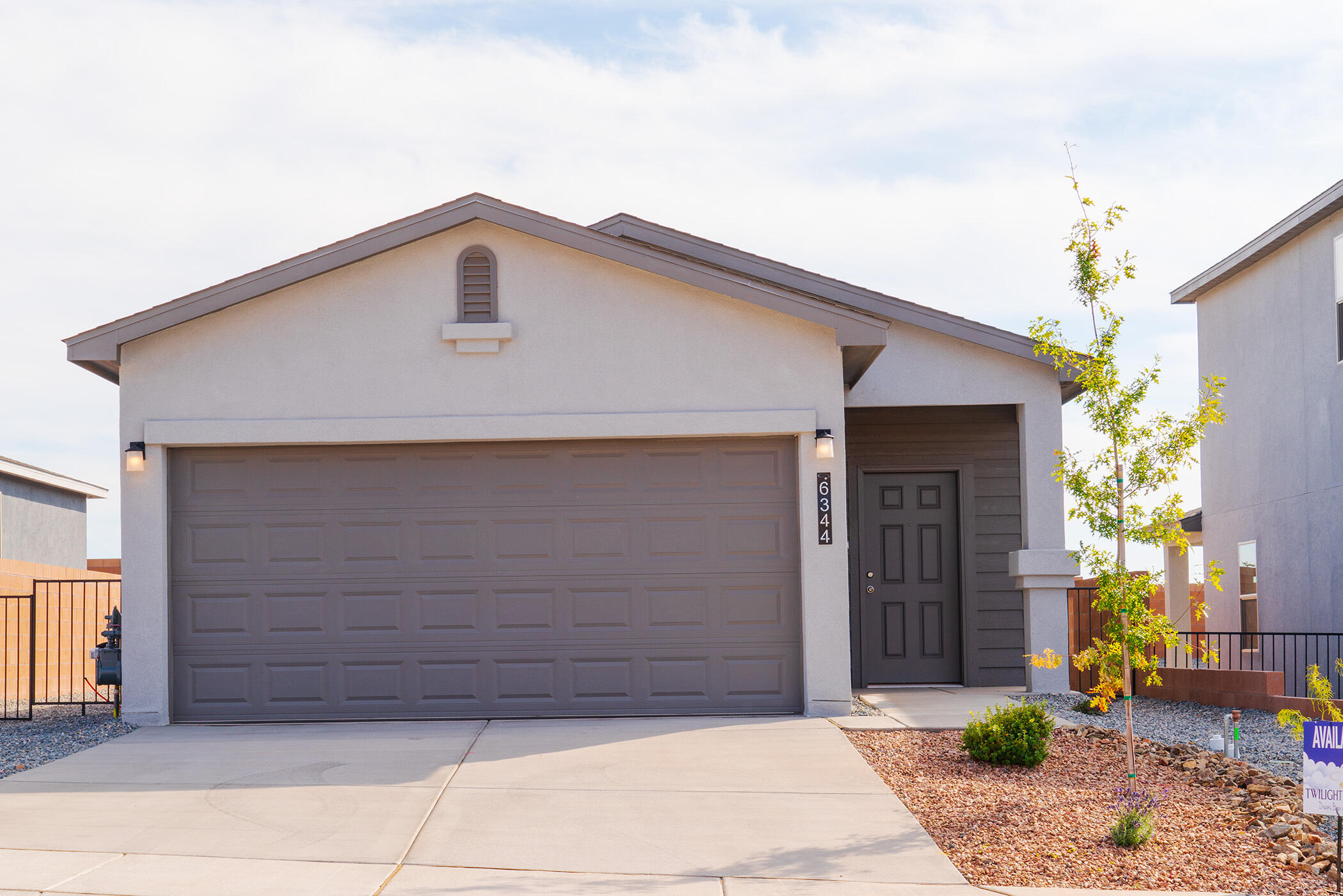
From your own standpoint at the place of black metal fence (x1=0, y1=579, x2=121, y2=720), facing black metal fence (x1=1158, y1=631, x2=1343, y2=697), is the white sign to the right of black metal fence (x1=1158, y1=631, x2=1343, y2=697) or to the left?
right

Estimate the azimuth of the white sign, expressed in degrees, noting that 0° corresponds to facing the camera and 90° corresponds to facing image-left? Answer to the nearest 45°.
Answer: approximately 0°

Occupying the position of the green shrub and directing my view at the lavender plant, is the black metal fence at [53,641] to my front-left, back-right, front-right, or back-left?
back-right

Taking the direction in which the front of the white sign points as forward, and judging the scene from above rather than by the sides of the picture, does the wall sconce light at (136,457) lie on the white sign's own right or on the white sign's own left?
on the white sign's own right

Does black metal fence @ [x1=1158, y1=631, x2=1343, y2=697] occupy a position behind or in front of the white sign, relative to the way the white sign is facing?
behind

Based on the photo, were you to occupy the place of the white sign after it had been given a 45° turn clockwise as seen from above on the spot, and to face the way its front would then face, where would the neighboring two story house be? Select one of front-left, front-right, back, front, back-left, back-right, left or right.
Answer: back-right
